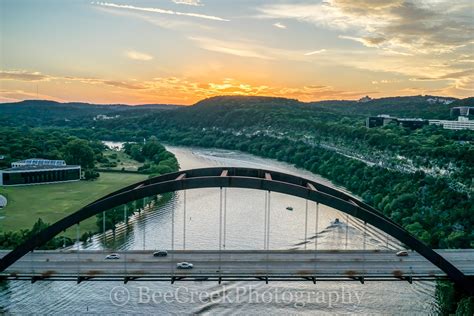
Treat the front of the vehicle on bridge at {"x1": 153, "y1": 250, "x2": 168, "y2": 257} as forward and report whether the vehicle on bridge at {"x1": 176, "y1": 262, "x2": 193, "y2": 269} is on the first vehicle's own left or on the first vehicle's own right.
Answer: on the first vehicle's own left

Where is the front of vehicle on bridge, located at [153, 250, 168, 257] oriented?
to the viewer's left
